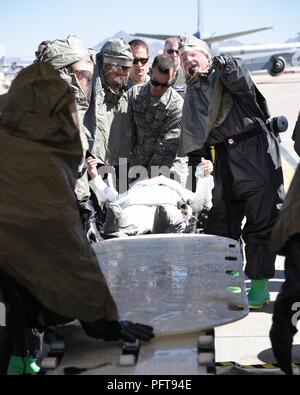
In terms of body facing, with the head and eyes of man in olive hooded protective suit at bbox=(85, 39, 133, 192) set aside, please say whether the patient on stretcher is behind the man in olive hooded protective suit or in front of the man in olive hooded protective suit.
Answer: in front

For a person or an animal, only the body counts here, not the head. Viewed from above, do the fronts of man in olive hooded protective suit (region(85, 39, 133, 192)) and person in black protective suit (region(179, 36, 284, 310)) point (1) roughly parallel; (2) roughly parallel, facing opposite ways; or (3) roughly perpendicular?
roughly perpendicular

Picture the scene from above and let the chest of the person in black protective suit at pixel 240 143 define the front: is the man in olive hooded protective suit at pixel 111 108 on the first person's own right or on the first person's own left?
on the first person's own right

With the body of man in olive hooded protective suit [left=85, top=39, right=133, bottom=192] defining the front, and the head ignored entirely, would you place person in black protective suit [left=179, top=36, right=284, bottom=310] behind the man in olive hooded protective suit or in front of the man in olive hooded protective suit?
in front

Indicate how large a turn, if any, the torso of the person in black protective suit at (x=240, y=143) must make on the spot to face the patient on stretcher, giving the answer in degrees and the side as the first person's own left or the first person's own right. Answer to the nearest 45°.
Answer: approximately 45° to the first person's own right

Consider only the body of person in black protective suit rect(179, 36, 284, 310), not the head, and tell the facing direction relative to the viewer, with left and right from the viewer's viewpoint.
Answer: facing the viewer and to the left of the viewer

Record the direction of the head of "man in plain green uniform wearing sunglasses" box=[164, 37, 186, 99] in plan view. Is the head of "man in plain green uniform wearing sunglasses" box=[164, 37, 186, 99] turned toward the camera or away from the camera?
toward the camera

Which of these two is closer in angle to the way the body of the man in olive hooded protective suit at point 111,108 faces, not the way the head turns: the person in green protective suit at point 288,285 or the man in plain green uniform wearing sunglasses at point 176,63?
the person in green protective suit

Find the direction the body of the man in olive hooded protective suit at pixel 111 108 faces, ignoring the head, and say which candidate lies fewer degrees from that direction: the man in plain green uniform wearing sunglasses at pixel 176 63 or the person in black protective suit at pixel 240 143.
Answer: the person in black protective suit

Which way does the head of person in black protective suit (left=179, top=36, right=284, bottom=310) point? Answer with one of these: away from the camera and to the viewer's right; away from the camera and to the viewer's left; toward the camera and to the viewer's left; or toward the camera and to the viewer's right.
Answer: toward the camera and to the viewer's left

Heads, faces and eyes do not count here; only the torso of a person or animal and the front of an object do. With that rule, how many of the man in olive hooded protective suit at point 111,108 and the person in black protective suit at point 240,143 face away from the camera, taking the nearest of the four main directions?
0
